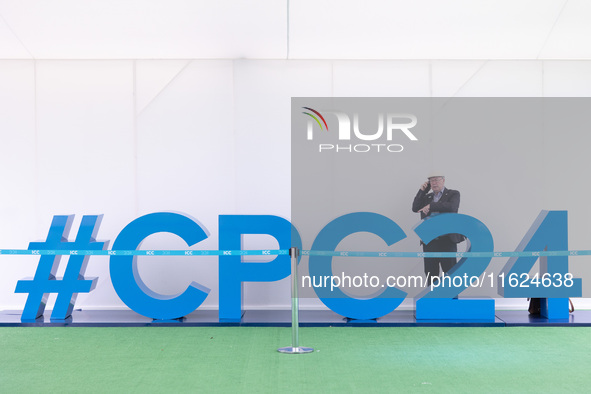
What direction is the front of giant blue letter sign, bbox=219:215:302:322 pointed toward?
toward the camera

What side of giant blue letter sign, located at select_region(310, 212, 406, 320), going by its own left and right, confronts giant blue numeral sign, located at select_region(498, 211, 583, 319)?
left

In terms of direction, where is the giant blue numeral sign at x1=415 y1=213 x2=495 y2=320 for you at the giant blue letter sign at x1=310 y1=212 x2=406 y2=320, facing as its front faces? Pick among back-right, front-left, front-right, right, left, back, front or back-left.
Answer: left

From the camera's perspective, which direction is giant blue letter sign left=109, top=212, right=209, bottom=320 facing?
toward the camera

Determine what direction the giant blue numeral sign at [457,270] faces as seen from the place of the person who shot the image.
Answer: facing the viewer

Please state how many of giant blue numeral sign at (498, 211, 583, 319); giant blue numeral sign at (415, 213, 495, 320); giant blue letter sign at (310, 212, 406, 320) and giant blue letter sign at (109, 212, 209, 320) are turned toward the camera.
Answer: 4

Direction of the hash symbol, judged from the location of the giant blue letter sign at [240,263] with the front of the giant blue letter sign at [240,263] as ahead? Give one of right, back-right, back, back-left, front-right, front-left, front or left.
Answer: right

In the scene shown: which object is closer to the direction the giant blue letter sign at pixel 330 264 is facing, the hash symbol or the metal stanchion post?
the metal stanchion post

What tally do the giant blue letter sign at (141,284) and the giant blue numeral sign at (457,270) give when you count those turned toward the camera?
2

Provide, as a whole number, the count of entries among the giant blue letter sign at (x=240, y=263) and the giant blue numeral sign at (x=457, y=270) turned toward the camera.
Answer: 2

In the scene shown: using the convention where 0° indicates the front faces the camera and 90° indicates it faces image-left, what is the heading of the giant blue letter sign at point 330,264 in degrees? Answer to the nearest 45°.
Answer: approximately 0°

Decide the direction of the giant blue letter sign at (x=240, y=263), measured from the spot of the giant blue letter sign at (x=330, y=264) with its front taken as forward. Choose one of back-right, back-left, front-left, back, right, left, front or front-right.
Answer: right
